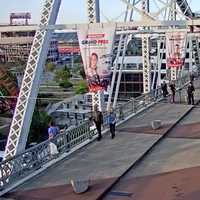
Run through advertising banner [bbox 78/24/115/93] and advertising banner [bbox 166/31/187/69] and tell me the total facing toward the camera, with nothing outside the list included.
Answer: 2

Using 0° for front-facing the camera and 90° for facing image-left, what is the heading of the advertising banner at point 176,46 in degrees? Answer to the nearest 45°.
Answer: approximately 0°

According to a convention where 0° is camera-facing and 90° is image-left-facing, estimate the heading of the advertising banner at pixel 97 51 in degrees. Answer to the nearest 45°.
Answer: approximately 0°

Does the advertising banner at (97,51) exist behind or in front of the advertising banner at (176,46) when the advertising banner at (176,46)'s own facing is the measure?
in front
